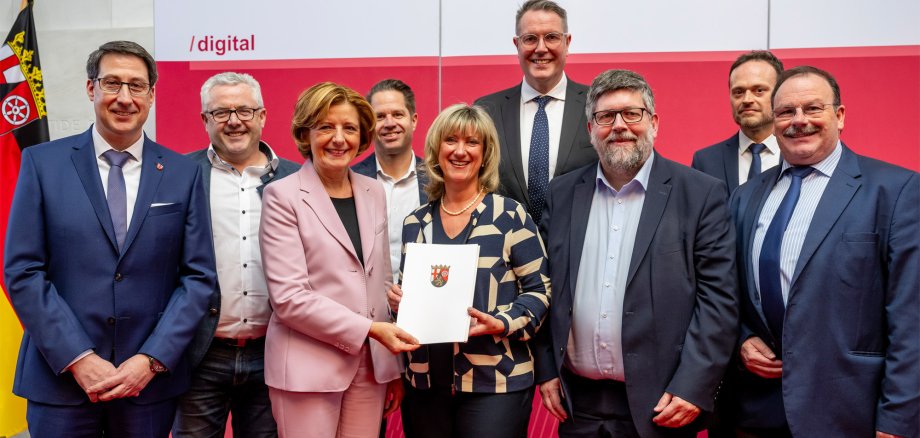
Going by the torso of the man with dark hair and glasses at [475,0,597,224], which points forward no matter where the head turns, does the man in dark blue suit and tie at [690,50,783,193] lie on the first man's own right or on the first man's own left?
on the first man's own left

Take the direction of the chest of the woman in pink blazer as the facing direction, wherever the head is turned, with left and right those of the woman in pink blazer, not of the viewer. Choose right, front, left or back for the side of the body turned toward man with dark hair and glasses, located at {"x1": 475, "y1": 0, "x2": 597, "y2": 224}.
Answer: left

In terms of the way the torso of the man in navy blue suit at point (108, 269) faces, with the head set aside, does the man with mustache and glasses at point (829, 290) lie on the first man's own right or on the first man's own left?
on the first man's own left

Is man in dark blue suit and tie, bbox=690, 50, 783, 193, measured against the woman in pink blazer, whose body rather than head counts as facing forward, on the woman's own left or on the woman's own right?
on the woman's own left

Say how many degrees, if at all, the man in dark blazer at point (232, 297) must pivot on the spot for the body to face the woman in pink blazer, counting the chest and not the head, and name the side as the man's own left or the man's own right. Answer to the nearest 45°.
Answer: approximately 45° to the man's own left

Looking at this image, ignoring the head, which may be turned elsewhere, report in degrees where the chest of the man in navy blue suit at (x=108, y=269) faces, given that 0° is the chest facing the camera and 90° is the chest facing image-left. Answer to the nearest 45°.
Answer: approximately 0°

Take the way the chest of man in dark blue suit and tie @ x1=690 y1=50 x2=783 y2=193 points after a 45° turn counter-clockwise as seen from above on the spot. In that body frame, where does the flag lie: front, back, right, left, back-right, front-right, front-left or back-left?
back-right

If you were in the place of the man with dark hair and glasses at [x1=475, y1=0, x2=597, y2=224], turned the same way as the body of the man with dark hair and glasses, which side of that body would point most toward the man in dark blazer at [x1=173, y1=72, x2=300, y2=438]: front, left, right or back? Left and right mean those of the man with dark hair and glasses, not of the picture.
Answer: right

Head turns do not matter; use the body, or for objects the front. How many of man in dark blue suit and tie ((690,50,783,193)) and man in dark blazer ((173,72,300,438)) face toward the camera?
2

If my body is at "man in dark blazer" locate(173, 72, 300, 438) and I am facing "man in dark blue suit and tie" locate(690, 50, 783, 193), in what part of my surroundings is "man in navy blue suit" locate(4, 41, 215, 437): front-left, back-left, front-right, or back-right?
back-right
